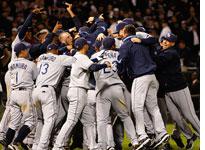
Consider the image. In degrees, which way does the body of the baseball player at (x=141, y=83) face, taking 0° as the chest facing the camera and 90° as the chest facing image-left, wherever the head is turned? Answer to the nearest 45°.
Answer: approximately 135°

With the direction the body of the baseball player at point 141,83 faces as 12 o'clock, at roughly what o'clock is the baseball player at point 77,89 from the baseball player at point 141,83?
the baseball player at point 77,89 is roughly at 10 o'clock from the baseball player at point 141,83.

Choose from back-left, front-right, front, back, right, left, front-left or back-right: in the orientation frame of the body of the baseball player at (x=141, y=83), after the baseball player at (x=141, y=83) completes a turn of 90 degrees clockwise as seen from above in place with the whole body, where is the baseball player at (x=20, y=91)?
back-left

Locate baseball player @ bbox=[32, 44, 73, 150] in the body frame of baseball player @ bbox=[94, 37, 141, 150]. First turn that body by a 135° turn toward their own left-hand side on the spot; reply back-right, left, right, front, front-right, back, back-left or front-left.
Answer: front-right

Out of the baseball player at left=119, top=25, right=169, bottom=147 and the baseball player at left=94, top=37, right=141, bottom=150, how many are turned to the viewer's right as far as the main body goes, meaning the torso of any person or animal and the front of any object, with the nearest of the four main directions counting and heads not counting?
0

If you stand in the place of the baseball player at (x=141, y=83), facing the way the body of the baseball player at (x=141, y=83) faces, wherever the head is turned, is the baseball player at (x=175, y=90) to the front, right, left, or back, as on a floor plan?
right

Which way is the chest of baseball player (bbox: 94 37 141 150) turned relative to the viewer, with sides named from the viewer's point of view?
facing away from the viewer

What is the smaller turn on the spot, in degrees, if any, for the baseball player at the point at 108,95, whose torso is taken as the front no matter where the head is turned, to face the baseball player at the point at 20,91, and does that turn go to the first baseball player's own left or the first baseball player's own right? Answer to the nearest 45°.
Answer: approximately 90° to the first baseball player's own left

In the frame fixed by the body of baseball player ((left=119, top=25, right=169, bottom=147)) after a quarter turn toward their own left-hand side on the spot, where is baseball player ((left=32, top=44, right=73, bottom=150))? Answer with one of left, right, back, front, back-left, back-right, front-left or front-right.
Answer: front-right
